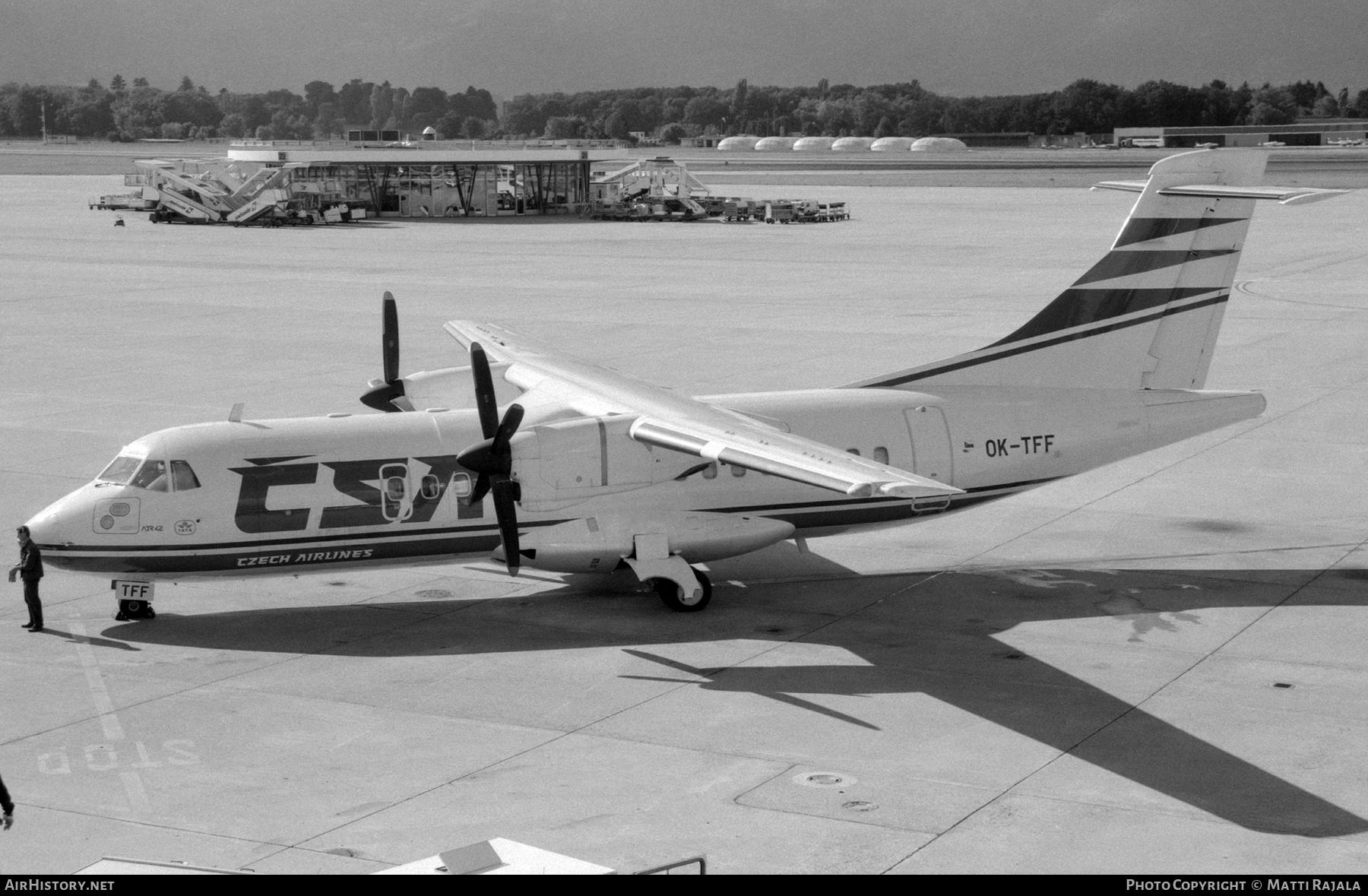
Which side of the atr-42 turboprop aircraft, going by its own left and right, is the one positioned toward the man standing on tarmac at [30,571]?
front

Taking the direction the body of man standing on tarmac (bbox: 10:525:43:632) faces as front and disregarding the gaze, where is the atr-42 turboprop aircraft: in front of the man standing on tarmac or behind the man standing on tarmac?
behind

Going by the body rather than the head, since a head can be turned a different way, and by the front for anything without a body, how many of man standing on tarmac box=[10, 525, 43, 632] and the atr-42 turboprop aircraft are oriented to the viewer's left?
2

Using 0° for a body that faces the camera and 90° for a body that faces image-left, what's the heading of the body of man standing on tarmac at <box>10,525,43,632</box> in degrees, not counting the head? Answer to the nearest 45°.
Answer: approximately 90°

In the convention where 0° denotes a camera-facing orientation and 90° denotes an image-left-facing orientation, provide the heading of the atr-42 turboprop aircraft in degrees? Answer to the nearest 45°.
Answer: approximately 90°
